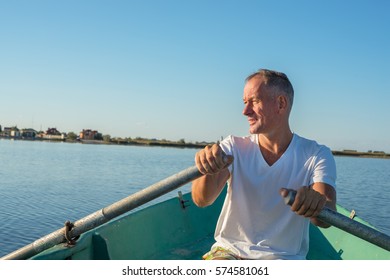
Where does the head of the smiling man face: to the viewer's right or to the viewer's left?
to the viewer's left

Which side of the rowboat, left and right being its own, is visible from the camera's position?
back
